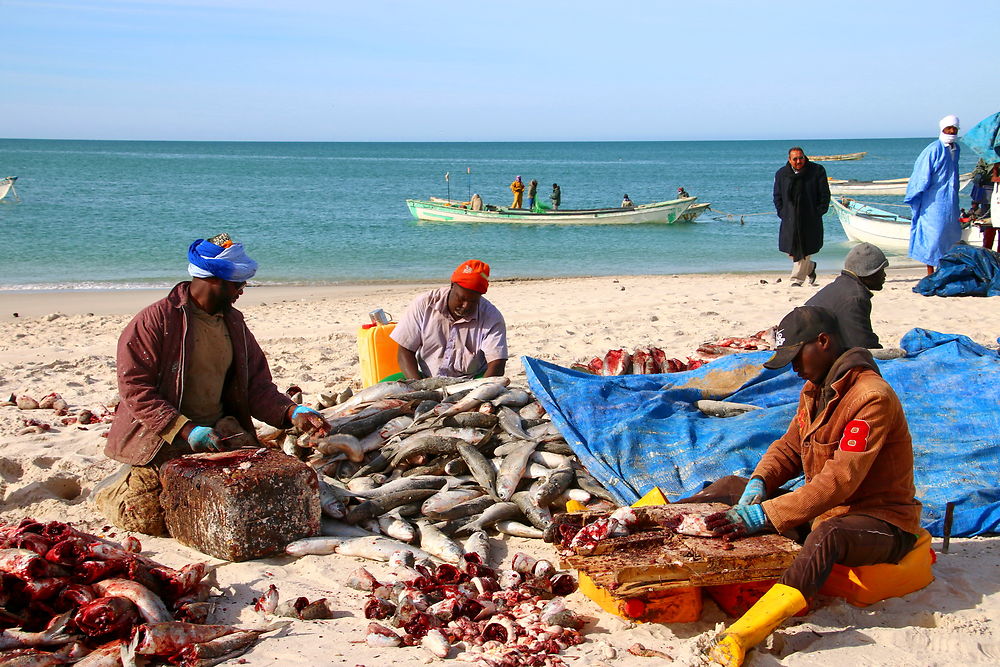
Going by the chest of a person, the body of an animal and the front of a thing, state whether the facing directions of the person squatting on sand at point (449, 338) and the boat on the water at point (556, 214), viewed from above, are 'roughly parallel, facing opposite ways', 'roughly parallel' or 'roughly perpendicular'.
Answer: roughly perpendicular

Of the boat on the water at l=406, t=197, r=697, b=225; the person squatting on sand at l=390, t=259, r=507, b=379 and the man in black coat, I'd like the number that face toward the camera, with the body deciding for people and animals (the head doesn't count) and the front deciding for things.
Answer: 2

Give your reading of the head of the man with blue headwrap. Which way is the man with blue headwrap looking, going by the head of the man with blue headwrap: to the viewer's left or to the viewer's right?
to the viewer's right

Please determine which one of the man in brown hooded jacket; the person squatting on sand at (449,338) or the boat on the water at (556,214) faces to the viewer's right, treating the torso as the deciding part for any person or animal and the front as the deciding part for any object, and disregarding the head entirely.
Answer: the boat on the water

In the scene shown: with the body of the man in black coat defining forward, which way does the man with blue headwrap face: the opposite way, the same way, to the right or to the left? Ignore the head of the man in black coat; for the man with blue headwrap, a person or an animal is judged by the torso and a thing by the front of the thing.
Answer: to the left

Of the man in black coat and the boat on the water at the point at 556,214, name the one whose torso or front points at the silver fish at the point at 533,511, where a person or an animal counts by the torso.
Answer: the man in black coat

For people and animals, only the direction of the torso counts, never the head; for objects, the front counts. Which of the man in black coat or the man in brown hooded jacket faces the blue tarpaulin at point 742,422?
the man in black coat

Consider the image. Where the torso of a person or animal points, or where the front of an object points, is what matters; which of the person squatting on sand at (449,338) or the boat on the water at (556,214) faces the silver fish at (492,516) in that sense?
the person squatting on sand

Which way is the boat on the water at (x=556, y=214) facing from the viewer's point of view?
to the viewer's right
